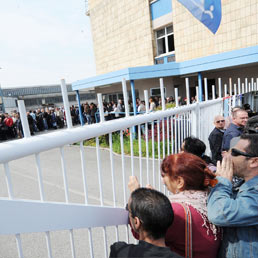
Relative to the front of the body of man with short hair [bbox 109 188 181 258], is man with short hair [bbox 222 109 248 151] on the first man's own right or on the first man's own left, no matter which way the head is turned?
on the first man's own right

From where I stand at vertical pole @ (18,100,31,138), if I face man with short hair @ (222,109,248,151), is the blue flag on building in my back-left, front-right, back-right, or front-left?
front-left

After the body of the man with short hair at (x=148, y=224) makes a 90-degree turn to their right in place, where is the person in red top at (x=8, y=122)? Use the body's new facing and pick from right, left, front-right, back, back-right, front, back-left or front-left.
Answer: left

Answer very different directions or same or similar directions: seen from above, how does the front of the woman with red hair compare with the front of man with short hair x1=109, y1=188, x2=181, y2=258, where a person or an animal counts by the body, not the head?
same or similar directions

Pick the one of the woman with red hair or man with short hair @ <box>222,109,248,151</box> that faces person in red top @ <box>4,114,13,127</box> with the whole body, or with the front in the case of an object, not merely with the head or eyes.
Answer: the woman with red hair

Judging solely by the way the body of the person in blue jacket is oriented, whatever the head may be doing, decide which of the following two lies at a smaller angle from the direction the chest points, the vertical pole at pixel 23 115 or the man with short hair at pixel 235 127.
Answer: the vertical pole

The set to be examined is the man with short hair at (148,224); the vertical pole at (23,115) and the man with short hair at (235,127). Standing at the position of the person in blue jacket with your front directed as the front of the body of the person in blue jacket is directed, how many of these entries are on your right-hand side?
1

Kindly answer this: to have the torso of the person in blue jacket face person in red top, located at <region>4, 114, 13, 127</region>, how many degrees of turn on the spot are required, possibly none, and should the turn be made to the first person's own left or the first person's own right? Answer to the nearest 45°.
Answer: approximately 45° to the first person's own right

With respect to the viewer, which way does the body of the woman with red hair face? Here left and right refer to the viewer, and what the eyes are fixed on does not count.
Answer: facing away from the viewer and to the left of the viewer

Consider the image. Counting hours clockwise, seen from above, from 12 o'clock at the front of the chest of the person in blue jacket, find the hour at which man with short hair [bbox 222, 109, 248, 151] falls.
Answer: The man with short hair is roughly at 3 o'clock from the person in blue jacket.

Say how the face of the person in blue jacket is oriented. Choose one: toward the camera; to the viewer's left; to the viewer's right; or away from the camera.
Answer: to the viewer's left

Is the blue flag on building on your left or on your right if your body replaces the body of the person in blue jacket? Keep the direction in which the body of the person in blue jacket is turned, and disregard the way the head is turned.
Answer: on your right

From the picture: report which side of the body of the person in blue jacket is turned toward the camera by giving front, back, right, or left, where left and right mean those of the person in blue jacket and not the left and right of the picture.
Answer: left

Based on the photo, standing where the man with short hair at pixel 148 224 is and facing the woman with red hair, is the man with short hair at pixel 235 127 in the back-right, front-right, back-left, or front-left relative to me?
front-left

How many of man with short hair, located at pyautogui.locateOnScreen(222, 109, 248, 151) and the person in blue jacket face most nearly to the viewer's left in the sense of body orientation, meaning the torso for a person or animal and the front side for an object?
1
